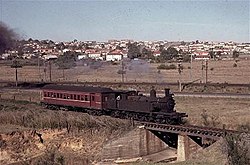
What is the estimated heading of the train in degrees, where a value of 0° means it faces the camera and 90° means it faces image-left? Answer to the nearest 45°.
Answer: approximately 315°

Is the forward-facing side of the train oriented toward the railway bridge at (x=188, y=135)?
yes

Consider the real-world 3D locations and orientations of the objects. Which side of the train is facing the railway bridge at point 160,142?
front
